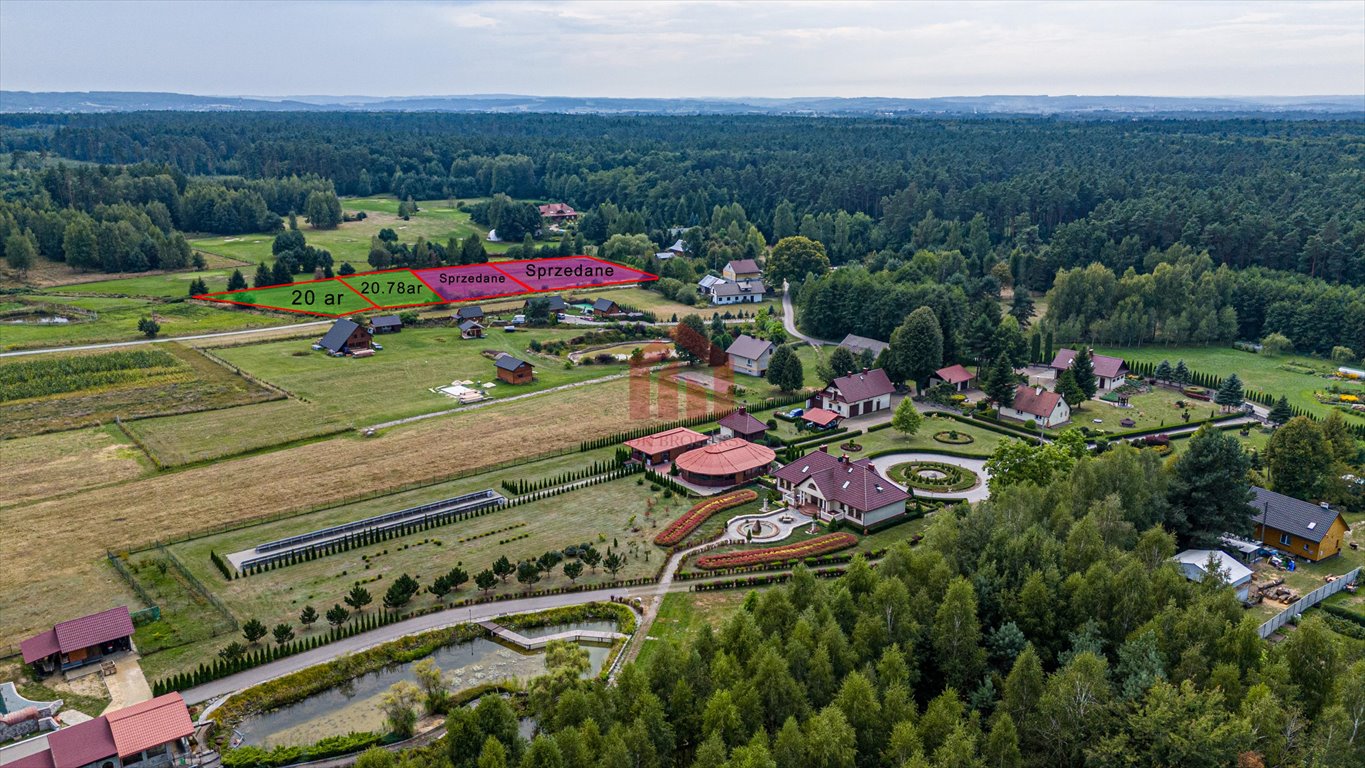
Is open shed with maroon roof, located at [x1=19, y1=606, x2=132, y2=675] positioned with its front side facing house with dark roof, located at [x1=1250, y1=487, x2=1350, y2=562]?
no

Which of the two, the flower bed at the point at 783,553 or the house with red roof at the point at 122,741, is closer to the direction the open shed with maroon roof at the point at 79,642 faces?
the house with red roof

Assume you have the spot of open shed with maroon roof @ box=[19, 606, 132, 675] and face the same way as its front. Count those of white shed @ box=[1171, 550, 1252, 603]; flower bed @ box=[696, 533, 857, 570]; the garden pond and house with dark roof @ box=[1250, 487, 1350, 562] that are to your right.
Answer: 0

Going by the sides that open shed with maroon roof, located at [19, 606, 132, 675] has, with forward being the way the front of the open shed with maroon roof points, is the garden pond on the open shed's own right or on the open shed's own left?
on the open shed's own left

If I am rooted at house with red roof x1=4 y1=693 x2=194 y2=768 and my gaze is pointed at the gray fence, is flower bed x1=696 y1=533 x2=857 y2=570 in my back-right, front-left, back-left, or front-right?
front-left

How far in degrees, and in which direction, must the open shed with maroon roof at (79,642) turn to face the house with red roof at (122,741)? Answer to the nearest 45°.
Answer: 0° — it already faces it

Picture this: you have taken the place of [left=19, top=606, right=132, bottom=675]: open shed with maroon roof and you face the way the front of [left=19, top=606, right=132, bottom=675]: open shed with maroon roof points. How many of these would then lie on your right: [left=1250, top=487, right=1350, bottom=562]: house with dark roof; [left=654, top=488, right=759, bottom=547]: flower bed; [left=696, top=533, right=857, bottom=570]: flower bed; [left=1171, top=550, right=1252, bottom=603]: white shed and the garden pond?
0

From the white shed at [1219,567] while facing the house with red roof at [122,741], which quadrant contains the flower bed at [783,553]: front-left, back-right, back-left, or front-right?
front-right

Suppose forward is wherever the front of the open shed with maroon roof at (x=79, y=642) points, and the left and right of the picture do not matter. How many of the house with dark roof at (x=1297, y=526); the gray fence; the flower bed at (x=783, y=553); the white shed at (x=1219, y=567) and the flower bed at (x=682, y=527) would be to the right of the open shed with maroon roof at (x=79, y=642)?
0

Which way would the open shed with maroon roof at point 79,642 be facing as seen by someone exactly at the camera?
facing the viewer

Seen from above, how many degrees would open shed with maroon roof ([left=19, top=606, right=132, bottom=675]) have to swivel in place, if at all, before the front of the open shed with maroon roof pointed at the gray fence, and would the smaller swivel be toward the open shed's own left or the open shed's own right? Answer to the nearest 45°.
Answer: approximately 45° to the open shed's own left

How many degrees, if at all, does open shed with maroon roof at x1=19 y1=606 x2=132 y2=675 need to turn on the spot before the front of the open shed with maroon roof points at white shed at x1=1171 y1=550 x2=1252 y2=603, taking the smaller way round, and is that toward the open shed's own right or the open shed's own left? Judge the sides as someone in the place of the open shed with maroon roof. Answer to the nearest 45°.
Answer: approximately 45° to the open shed's own left

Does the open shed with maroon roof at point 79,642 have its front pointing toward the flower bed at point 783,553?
no

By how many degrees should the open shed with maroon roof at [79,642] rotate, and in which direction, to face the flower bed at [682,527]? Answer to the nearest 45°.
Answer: approximately 90° to its left

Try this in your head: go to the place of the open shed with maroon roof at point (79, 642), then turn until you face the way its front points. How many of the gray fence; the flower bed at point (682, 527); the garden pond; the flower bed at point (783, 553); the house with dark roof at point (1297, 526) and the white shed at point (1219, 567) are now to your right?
0
